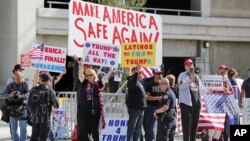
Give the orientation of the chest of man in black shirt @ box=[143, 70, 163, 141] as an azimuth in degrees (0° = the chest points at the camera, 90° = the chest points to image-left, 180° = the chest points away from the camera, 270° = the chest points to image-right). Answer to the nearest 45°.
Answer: approximately 315°

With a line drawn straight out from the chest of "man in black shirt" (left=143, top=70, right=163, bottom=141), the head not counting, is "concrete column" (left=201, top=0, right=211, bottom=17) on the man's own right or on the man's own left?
on the man's own left

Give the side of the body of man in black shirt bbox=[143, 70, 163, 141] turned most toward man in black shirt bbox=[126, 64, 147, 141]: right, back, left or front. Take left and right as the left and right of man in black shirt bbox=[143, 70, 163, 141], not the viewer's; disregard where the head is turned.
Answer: right

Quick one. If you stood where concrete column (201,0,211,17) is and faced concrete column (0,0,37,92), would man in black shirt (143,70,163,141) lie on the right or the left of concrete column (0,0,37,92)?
left
